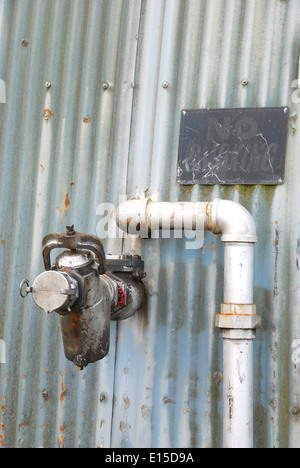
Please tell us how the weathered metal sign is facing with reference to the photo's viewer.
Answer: facing the viewer
